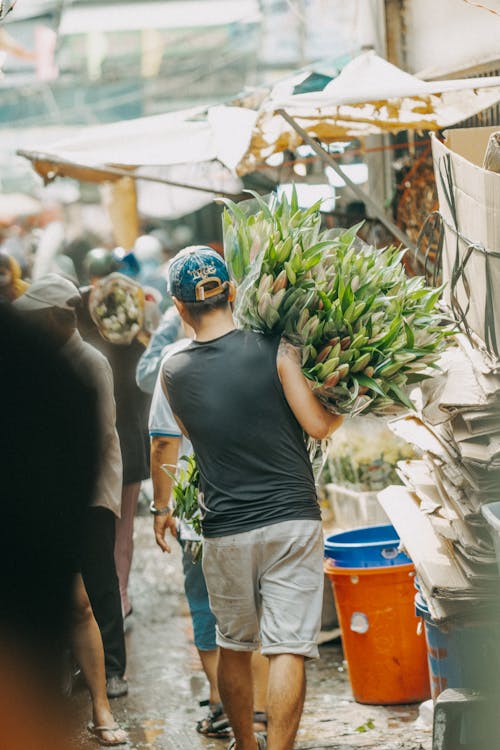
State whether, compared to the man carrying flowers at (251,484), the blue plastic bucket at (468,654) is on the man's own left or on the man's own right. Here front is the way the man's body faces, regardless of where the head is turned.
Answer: on the man's own right

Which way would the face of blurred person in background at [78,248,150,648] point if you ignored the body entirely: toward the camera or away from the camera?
away from the camera

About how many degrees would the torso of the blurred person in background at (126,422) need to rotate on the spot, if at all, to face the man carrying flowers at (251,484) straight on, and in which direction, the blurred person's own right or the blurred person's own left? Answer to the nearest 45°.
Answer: approximately 180°

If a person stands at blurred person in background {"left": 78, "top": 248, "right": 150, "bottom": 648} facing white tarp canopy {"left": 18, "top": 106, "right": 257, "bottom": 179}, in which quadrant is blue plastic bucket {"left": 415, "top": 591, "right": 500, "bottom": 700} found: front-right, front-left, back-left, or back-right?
back-right

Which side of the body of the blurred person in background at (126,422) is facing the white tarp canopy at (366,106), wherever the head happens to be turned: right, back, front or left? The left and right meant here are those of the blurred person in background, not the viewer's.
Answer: right

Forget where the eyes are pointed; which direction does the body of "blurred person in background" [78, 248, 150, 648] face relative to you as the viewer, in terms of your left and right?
facing away from the viewer

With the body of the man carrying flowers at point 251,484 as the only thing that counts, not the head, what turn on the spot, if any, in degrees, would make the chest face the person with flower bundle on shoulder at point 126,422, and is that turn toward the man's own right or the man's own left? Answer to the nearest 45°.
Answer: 0° — they already face them

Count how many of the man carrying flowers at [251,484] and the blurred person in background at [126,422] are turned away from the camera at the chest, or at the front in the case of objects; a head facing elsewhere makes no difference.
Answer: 2

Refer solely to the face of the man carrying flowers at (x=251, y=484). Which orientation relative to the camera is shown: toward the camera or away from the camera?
away from the camera

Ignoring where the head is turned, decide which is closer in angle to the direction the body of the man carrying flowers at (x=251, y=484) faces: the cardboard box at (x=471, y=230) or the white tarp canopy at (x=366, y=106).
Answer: the white tarp canopy

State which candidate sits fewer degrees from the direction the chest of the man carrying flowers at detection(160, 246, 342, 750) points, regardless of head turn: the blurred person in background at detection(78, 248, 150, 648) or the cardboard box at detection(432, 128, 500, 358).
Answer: the blurred person in background

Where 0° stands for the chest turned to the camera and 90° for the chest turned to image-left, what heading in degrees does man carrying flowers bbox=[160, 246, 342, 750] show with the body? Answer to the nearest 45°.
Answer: approximately 180°

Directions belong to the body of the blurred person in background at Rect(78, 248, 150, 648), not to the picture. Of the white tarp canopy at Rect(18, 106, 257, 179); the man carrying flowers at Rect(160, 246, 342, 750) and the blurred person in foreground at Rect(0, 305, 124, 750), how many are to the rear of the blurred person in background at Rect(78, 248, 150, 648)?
2
